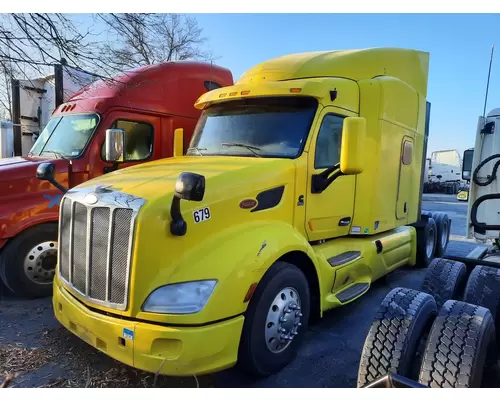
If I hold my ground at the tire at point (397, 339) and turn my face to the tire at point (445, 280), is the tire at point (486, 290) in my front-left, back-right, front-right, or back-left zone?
front-right

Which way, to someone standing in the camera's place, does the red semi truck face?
facing the viewer and to the left of the viewer

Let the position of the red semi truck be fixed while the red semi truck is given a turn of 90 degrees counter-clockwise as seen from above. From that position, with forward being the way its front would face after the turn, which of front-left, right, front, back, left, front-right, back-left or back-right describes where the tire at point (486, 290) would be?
front

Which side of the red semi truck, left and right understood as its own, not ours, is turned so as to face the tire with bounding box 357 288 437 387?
left

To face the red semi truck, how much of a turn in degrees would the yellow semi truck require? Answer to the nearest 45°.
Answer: approximately 90° to its right

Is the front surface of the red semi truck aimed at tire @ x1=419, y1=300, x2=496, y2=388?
no

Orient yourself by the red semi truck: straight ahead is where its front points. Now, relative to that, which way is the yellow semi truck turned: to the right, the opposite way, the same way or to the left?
the same way

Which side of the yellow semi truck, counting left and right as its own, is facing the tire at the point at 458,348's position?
left

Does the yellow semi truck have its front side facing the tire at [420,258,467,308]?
no

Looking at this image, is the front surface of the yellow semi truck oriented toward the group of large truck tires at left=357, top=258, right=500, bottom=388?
no

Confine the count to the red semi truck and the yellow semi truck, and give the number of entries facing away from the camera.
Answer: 0
